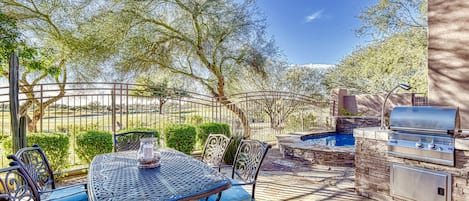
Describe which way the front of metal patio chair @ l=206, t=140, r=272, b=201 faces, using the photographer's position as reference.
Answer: facing the viewer and to the left of the viewer

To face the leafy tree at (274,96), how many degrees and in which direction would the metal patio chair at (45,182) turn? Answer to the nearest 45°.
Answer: approximately 90° to its left

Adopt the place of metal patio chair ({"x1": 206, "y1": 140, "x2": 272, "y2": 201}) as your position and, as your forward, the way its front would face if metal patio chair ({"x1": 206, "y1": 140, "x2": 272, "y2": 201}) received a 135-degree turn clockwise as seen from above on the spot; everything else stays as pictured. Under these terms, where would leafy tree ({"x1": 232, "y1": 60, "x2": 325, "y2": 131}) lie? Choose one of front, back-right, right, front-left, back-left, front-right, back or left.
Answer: front

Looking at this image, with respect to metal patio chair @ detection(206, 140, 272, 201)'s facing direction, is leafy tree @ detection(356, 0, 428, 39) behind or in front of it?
behind

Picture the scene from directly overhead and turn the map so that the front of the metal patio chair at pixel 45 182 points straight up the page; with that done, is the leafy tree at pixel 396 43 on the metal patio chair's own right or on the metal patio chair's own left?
on the metal patio chair's own left

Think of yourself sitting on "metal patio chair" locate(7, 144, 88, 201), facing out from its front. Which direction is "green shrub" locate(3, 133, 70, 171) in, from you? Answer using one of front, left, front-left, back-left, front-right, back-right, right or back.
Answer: back-left

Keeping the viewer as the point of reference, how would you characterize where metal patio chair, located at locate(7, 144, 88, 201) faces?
facing the viewer and to the right of the viewer

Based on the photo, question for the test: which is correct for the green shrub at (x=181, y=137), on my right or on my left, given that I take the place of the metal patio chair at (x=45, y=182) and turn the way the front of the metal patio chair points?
on my left

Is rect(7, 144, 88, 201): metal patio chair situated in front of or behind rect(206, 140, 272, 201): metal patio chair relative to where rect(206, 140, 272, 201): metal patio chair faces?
in front

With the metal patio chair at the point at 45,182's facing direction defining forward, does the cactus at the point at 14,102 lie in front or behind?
behind

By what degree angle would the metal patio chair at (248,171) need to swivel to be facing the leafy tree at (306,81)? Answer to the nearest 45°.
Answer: approximately 135° to its right

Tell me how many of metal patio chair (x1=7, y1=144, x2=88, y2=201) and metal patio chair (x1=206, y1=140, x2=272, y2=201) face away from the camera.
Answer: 0
